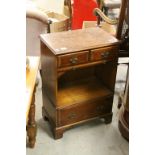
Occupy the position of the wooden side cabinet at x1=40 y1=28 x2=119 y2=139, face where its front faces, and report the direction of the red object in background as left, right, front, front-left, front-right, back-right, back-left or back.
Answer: back-left

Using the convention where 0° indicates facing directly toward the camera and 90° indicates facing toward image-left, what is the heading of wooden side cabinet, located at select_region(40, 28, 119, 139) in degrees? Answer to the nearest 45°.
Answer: approximately 315°
